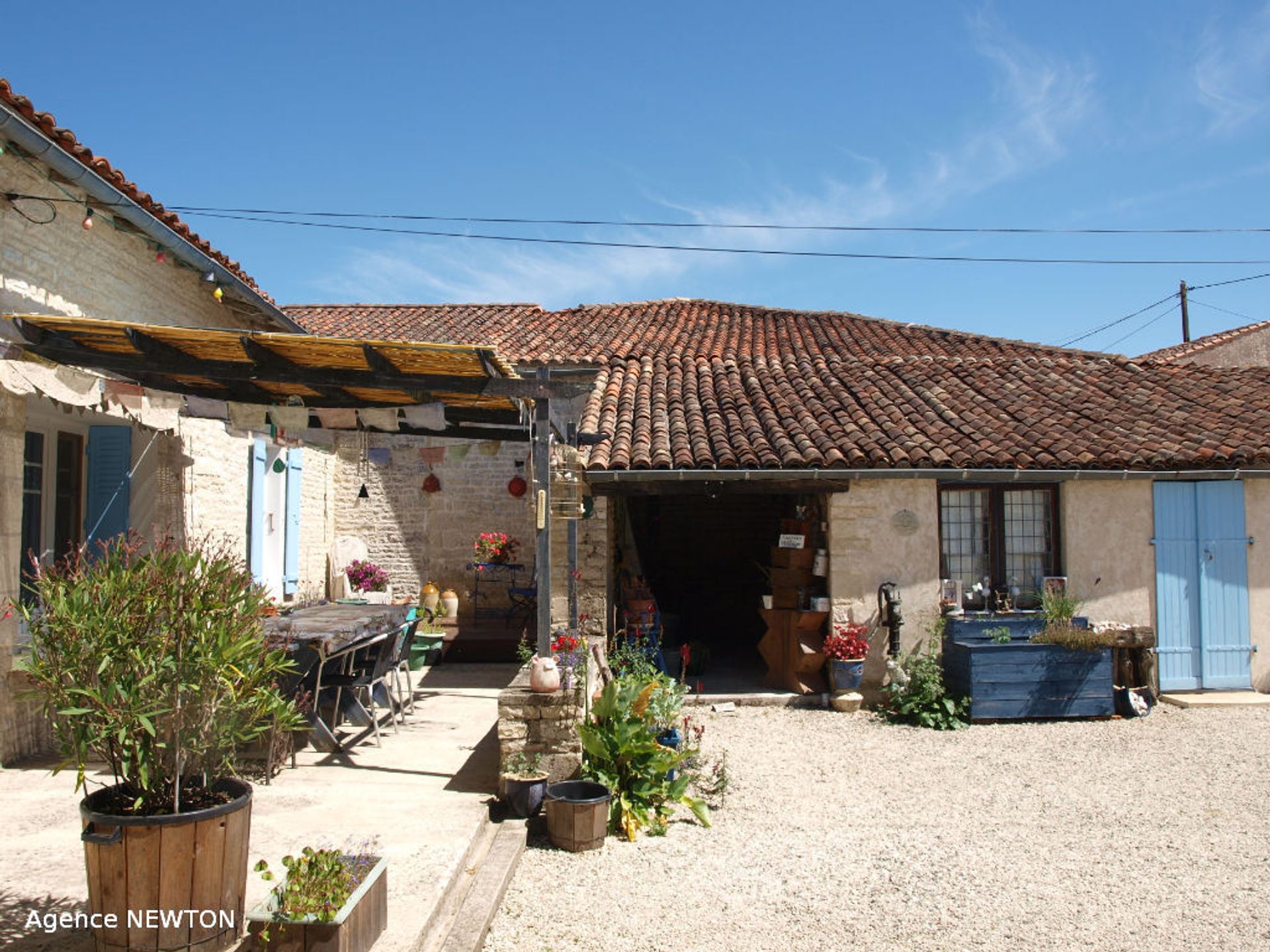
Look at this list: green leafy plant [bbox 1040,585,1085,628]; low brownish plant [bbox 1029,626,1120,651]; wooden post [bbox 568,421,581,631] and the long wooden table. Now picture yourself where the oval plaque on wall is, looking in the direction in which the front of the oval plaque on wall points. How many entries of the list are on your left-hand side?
2

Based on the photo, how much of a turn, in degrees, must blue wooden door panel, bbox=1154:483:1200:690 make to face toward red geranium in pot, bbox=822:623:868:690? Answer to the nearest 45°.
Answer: approximately 45° to its right

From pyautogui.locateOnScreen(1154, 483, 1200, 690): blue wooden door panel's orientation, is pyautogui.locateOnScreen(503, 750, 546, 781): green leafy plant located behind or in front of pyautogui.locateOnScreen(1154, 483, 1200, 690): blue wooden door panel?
in front

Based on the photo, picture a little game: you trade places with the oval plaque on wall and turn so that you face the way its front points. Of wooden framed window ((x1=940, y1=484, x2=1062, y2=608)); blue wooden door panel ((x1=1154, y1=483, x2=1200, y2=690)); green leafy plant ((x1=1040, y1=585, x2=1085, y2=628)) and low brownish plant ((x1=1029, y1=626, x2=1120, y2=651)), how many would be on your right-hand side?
0

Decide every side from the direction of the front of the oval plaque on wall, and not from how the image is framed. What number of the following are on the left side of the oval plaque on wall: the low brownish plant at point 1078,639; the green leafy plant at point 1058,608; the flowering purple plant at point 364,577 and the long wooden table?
2

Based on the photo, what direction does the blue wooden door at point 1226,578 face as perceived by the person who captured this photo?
facing the viewer

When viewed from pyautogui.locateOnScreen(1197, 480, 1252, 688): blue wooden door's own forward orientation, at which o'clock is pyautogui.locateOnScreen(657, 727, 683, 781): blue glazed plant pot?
The blue glazed plant pot is roughly at 1 o'clock from the blue wooden door.

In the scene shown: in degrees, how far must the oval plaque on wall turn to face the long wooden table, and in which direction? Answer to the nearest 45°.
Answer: approximately 45° to its right

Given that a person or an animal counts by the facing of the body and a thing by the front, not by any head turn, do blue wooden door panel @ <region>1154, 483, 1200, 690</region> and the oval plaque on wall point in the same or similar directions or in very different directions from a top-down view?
same or similar directions

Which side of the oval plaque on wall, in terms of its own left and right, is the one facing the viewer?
front

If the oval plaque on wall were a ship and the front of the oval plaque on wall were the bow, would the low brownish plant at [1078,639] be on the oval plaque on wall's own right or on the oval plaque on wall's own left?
on the oval plaque on wall's own left

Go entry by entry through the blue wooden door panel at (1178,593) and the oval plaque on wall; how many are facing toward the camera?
2

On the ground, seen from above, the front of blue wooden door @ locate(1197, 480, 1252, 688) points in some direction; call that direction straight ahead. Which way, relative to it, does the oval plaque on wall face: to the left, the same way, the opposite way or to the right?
the same way

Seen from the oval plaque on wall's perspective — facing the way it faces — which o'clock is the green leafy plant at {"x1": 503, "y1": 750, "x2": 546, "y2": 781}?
The green leafy plant is roughly at 1 o'clock from the oval plaque on wall.

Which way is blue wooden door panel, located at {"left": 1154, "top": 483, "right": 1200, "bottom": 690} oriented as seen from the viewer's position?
toward the camera

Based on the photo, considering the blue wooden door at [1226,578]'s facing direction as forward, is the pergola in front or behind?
in front
